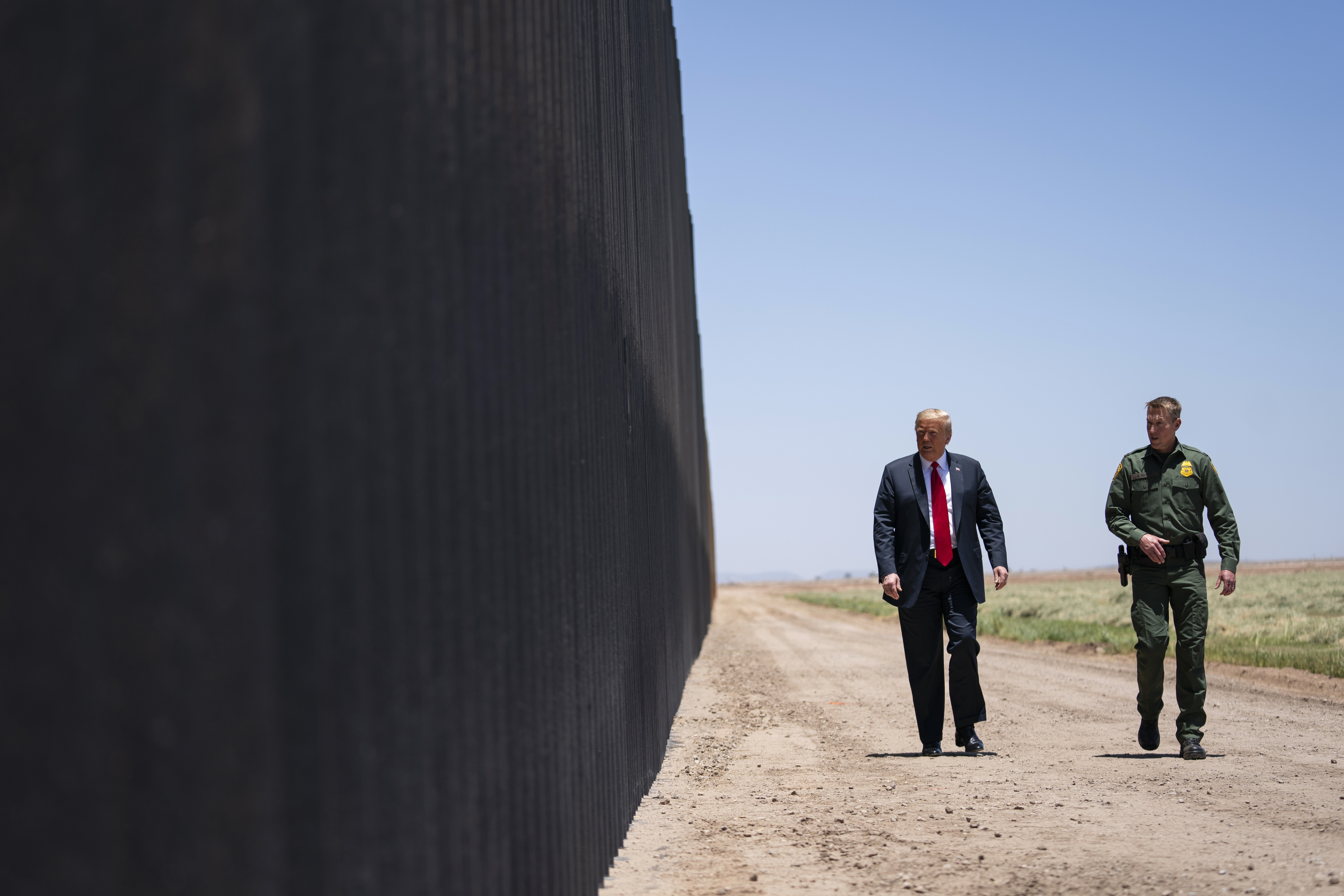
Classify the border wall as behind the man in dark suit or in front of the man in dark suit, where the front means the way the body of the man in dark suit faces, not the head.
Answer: in front

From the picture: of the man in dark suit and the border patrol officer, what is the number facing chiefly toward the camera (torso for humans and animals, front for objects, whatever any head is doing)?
2

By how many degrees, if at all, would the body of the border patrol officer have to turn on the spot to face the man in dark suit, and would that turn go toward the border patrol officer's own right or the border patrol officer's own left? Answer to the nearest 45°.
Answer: approximately 90° to the border patrol officer's own right

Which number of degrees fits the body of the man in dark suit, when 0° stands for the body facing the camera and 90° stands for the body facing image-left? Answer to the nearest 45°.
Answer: approximately 0°

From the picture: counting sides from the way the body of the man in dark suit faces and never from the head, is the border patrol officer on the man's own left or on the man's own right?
on the man's own left
